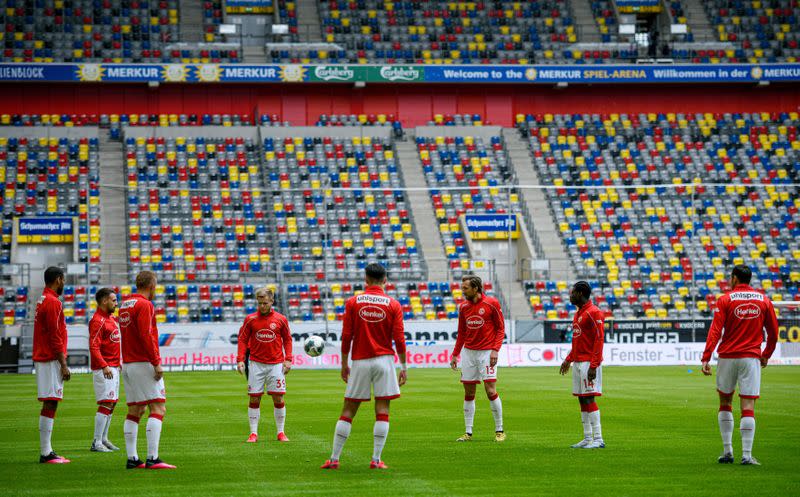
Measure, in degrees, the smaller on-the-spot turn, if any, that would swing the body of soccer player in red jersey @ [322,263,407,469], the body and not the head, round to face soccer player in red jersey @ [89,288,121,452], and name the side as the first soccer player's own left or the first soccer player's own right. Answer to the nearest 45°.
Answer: approximately 45° to the first soccer player's own left

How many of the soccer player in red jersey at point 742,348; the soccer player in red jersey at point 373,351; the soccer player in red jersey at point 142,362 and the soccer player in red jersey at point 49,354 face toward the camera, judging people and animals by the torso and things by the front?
0

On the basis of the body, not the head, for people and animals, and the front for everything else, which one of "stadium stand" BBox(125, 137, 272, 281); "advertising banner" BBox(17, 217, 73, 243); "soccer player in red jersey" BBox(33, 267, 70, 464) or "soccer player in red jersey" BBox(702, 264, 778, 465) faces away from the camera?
"soccer player in red jersey" BBox(702, 264, 778, 465)

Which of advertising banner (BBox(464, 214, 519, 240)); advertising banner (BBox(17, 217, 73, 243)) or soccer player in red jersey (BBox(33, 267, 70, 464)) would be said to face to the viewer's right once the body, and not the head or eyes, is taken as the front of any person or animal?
the soccer player in red jersey

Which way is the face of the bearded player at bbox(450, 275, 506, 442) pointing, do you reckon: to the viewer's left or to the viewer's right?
to the viewer's left

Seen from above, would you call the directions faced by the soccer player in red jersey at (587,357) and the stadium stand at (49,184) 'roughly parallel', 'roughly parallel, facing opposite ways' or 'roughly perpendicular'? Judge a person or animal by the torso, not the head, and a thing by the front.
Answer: roughly perpendicular

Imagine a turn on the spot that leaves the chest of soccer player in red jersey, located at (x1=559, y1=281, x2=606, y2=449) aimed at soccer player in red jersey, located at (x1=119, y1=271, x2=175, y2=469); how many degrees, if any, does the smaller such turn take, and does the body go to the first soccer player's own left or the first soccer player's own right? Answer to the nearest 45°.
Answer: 0° — they already face them

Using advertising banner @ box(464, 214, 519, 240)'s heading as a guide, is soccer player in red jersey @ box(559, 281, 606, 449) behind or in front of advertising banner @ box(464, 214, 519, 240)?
in front

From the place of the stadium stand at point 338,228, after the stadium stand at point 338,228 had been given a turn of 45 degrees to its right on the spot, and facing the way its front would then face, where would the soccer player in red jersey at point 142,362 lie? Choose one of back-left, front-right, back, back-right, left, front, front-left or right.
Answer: front-left

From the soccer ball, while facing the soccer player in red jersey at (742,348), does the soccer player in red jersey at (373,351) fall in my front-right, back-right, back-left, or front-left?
front-right

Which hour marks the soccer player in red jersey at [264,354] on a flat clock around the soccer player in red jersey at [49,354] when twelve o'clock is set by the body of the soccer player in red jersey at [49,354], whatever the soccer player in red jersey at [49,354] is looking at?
the soccer player in red jersey at [264,354] is roughly at 11 o'clock from the soccer player in red jersey at [49,354].

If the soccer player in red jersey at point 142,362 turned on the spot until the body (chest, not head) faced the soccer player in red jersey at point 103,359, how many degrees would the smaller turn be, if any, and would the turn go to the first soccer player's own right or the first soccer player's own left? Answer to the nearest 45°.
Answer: approximately 45° to the first soccer player's own left

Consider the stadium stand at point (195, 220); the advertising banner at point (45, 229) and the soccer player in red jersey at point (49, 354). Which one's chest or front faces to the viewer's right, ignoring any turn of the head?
the soccer player in red jersey

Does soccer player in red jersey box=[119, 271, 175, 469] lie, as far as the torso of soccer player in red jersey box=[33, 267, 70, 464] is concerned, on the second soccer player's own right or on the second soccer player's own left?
on the second soccer player's own right

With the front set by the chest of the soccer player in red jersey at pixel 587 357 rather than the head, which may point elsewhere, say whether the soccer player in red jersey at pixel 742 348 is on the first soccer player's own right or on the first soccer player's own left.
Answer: on the first soccer player's own left

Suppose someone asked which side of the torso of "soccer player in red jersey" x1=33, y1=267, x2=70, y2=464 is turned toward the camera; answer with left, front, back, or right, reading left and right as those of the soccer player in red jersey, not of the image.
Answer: right

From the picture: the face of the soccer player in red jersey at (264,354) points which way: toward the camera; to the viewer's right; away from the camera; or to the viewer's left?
toward the camera

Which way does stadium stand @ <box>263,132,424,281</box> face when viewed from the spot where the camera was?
facing the viewer

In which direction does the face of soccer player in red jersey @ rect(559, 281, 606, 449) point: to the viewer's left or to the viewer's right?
to the viewer's left

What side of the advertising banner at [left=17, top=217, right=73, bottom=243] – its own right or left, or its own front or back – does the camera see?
front

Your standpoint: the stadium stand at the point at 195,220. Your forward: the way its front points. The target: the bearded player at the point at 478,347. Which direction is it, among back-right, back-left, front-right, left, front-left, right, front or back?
front

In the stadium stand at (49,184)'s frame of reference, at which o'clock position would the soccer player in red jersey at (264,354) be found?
The soccer player in red jersey is roughly at 12 o'clock from the stadium stand.

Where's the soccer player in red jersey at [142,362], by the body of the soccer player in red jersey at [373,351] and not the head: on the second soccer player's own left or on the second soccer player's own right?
on the second soccer player's own left
